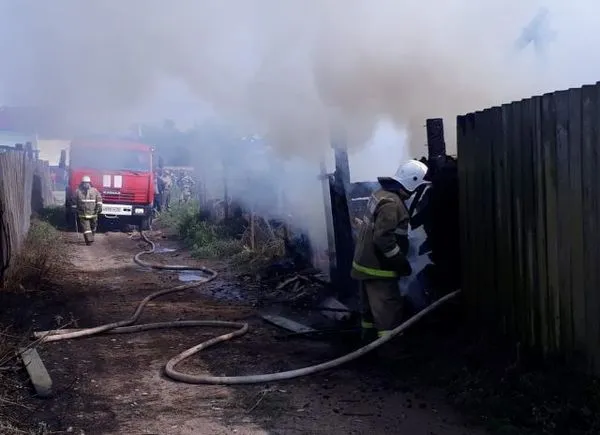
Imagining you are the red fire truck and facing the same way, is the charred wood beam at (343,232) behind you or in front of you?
in front

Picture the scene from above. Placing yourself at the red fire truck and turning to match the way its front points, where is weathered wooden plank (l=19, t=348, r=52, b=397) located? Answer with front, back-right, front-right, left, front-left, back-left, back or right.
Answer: front

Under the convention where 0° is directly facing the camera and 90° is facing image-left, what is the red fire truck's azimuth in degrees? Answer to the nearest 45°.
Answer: approximately 0°

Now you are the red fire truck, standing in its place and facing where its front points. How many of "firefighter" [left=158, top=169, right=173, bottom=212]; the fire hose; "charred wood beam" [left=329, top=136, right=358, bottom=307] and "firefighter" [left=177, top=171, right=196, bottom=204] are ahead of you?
2

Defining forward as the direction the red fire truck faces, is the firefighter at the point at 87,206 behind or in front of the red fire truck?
in front

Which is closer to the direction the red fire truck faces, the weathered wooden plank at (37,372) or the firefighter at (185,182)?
the weathered wooden plank

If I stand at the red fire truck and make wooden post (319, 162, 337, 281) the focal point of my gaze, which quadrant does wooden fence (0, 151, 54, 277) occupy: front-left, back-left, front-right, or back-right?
front-right

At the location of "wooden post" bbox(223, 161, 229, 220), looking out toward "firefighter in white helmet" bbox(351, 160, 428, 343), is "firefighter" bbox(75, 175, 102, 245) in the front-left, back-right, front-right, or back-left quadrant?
front-right

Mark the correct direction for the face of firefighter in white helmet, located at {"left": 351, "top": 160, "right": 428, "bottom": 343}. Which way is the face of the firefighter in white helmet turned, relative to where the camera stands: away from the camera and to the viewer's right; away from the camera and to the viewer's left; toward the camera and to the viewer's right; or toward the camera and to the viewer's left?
away from the camera and to the viewer's right

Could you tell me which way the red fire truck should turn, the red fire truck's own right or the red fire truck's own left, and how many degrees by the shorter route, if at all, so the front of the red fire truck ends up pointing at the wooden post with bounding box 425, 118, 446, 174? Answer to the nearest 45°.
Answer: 0° — it already faces it

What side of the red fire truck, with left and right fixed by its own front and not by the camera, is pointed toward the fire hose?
front

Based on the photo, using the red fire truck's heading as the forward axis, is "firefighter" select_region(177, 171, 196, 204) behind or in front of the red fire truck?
behind

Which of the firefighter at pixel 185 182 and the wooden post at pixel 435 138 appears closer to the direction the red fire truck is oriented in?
the wooden post

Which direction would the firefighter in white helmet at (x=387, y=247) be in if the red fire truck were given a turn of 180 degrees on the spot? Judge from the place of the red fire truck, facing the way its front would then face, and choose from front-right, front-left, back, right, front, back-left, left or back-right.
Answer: back

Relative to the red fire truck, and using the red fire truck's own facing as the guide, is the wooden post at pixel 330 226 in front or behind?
in front
